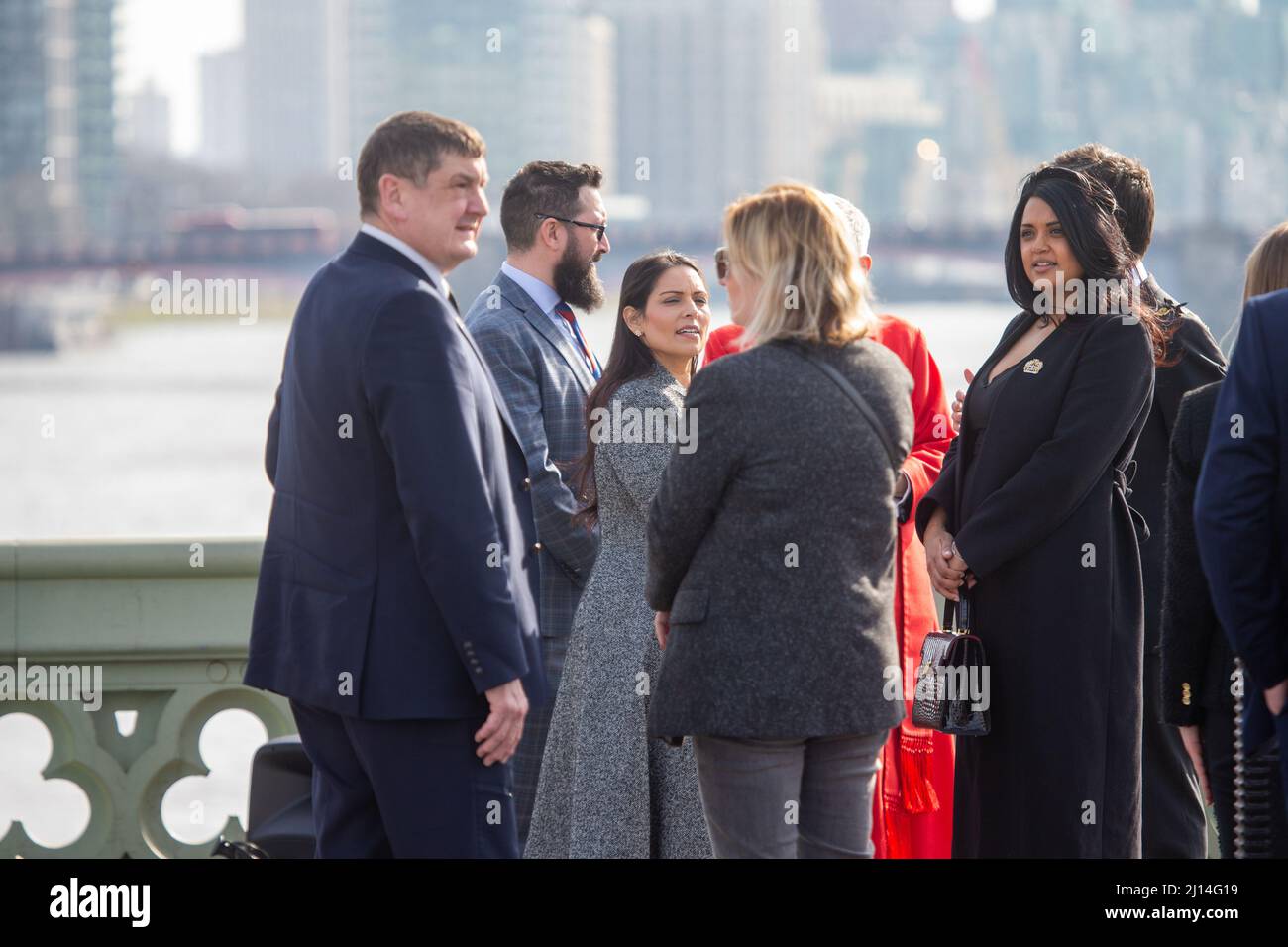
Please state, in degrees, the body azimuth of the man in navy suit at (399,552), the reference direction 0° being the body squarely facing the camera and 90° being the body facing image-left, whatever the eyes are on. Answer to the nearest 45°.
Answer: approximately 225°

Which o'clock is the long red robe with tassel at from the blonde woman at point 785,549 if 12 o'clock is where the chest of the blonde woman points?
The long red robe with tassel is roughly at 2 o'clock from the blonde woman.

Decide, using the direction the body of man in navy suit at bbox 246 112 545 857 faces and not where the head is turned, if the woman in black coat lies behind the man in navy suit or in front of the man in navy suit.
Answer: in front

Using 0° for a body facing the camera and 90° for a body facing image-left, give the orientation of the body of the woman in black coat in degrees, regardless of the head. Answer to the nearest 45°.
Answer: approximately 45°

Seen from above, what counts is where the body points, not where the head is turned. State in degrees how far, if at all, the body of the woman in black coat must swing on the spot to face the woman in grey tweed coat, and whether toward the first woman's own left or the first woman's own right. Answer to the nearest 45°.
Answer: approximately 45° to the first woman's own right

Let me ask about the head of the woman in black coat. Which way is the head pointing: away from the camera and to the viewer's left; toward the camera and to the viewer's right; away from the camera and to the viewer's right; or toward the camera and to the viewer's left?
toward the camera and to the viewer's left

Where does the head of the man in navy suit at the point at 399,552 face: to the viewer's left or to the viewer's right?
to the viewer's right

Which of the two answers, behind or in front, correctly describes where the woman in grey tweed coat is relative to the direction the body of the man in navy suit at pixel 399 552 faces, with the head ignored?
in front

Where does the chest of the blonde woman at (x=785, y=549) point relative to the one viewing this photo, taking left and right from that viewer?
facing away from the viewer and to the left of the viewer
